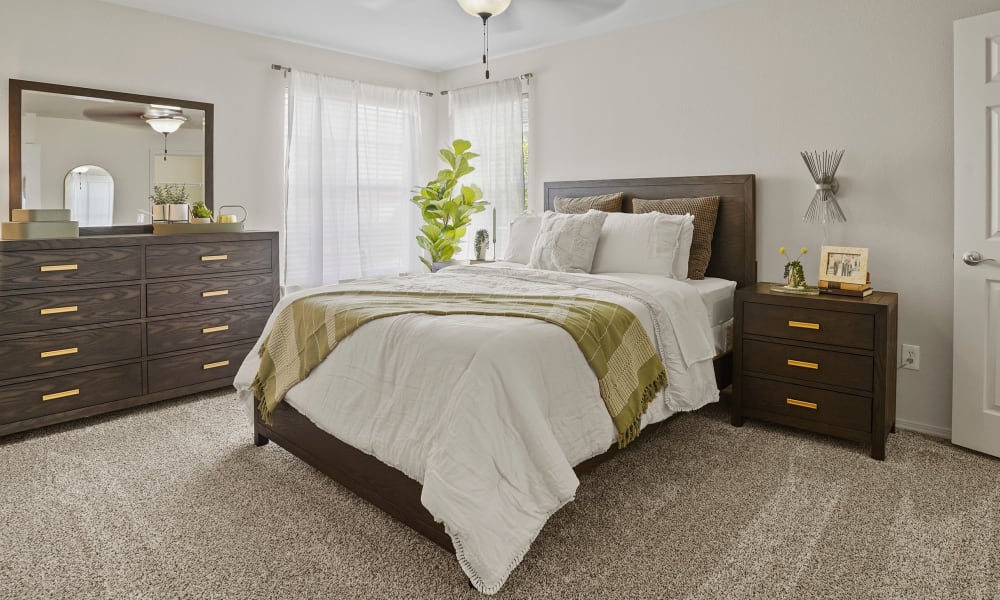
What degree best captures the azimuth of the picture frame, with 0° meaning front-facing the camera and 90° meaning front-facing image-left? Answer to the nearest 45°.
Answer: approximately 0°

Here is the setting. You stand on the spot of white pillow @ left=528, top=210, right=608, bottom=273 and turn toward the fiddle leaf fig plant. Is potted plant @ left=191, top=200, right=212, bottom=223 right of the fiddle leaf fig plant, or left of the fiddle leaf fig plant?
left

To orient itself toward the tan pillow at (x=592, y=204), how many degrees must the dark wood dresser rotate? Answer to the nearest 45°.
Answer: approximately 45° to its left

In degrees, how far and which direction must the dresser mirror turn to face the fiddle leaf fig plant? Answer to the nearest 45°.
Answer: approximately 45° to its left

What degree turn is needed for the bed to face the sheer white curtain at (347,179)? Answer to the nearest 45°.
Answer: approximately 90° to its right

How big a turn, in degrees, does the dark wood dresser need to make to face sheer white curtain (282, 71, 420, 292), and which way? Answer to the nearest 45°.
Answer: approximately 90° to its left

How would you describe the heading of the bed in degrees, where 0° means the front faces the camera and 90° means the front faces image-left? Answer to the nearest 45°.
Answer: approximately 45°
